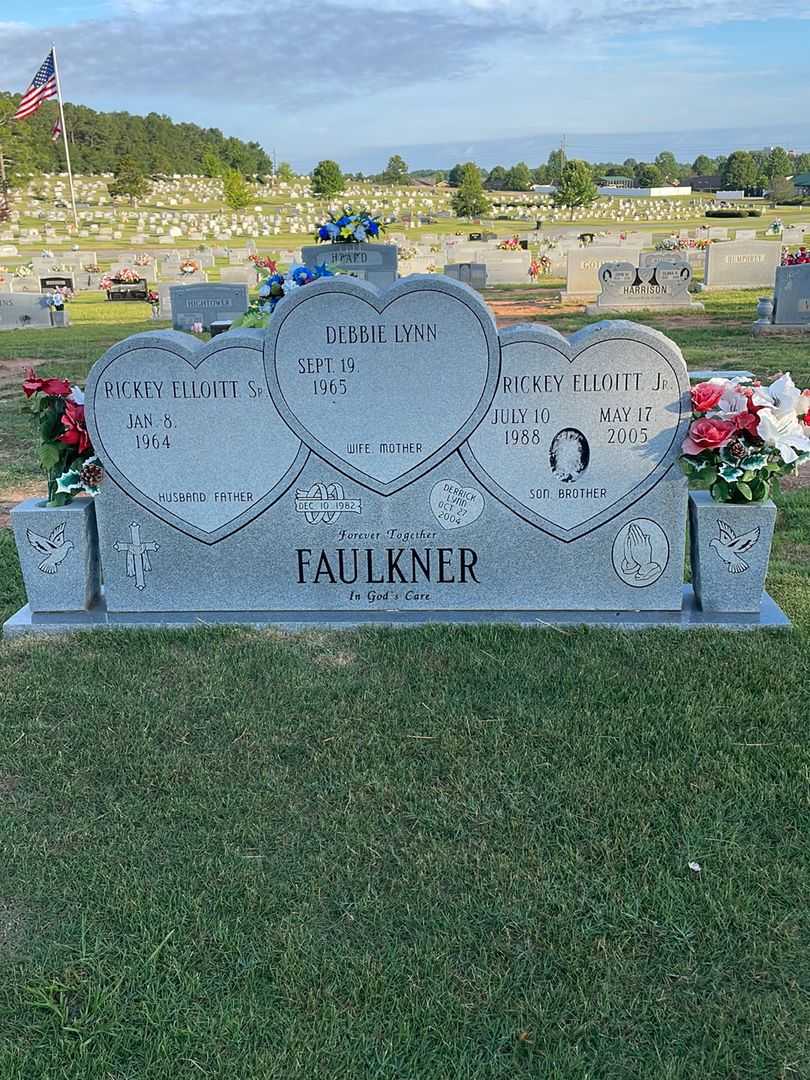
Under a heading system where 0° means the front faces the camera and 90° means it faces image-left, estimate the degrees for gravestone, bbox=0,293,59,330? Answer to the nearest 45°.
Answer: approximately 0°

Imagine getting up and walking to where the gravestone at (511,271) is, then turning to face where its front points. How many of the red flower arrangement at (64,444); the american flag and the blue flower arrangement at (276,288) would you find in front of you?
2

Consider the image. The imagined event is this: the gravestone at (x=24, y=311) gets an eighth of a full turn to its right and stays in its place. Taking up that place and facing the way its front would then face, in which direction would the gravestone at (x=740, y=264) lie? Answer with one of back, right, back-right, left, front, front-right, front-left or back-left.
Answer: back-left

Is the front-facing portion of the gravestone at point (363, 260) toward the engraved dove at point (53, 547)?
yes

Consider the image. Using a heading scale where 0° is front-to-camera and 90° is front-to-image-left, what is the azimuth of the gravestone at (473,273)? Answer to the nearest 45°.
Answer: approximately 0°

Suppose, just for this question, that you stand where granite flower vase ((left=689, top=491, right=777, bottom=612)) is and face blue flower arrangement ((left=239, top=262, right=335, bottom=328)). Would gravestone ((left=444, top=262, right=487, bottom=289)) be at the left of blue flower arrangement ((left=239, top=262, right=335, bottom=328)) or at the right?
right
